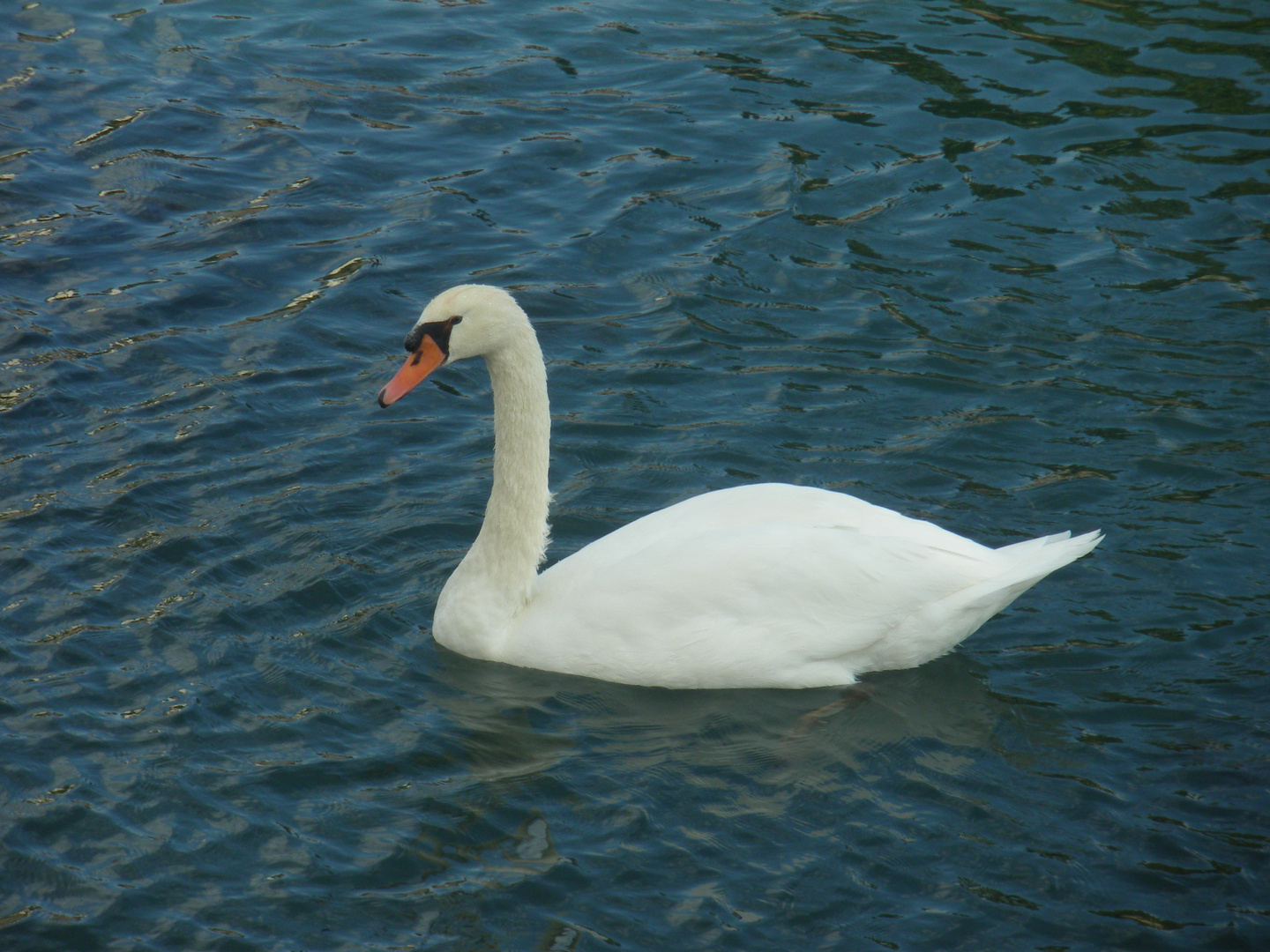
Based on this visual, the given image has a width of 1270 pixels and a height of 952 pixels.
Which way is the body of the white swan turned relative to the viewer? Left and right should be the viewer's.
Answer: facing to the left of the viewer
